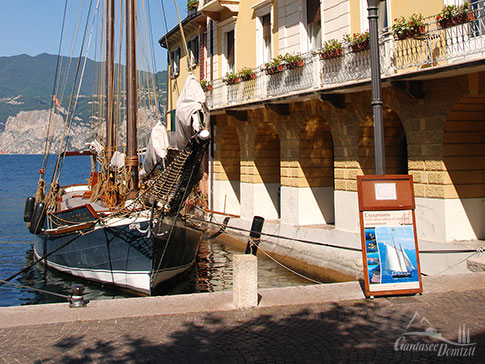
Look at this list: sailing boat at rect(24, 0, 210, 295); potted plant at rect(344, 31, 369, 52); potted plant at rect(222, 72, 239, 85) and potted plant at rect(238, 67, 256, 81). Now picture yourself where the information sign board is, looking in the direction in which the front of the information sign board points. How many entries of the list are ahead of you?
0

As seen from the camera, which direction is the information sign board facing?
toward the camera

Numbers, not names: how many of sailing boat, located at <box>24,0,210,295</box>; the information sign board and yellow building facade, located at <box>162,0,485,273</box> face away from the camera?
0

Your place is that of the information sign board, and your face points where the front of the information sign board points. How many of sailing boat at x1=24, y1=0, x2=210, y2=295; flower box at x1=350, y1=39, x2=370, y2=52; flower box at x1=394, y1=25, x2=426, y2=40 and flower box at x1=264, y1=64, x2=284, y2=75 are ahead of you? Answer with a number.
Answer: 0

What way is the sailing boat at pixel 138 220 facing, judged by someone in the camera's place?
facing the viewer and to the right of the viewer

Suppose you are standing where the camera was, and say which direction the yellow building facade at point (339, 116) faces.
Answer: facing the viewer and to the left of the viewer

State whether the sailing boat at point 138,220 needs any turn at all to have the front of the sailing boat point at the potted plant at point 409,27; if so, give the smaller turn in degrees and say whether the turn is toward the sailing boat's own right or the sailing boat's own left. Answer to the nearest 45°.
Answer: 0° — it already faces it

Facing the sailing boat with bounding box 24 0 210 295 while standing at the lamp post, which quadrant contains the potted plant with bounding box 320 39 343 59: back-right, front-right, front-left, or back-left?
front-right

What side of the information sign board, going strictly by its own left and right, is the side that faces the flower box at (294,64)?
back

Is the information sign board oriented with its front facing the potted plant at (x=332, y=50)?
no

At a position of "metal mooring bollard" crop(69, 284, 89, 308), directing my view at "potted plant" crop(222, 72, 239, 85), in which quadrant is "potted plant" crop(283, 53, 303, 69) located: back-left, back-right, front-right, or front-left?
front-right

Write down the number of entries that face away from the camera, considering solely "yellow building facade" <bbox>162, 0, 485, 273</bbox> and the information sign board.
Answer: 0

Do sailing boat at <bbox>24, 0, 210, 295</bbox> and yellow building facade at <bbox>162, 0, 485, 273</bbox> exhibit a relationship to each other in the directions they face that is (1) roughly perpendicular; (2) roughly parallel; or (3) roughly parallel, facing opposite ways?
roughly perpendicular

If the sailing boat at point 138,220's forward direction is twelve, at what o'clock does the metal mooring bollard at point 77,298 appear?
The metal mooring bollard is roughly at 2 o'clock from the sailing boat.

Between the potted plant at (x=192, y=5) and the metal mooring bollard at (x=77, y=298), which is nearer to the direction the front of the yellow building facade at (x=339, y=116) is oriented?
the metal mooring bollard

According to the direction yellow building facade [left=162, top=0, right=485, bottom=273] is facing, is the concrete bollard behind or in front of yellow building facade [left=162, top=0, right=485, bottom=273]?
in front

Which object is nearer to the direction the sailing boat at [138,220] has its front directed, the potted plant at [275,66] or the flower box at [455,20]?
the flower box
